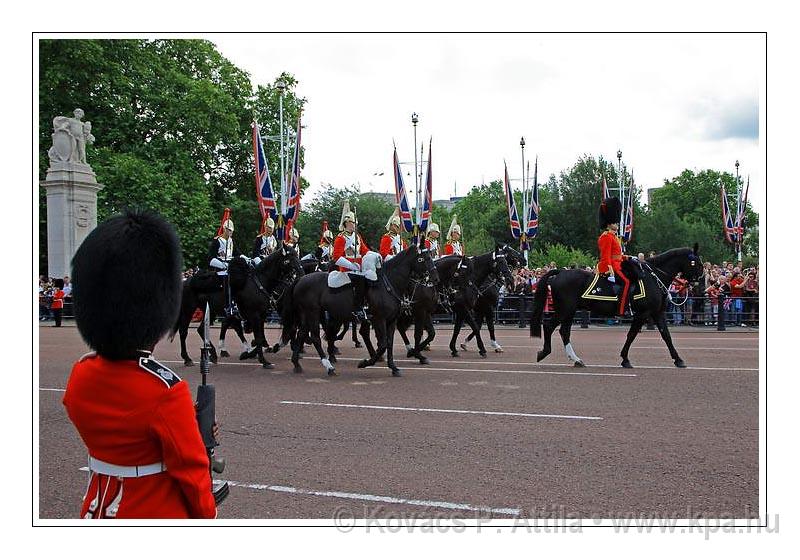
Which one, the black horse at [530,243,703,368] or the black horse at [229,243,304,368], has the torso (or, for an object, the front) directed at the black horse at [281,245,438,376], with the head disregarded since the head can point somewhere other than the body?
the black horse at [229,243,304,368]

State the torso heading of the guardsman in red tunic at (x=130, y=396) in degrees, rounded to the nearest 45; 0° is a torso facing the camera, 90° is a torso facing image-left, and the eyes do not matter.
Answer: approximately 225°

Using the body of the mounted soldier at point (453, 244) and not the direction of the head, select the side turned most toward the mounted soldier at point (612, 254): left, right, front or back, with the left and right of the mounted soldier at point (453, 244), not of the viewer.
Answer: front

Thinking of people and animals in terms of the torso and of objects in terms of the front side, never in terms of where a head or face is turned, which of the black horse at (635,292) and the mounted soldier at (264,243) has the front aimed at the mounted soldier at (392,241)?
the mounted soldier at (264,243)

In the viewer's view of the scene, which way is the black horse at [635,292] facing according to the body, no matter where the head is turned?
to the viewer's right

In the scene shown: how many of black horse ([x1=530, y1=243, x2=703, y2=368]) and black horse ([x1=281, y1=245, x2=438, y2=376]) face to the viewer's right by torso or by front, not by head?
2

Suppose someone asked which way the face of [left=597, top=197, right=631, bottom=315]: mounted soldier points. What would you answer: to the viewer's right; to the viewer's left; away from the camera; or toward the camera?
to the viewer's right

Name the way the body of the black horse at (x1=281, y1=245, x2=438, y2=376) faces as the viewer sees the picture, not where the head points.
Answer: to the viewer's right

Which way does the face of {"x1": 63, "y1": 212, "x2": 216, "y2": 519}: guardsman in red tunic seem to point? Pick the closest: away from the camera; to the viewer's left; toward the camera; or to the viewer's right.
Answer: away from the camera

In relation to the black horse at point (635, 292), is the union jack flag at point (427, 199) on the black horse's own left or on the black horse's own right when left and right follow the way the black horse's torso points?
on the black horse's own left

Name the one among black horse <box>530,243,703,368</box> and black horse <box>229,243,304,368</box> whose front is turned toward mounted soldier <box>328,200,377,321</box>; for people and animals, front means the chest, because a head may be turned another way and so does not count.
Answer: black horse <box>229,243,304,368</box>

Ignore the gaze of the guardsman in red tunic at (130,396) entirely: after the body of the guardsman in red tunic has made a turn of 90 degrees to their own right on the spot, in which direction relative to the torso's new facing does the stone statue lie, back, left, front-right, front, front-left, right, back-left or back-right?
back-left

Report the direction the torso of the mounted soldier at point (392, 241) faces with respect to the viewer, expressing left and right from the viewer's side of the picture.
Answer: facing the viewer and to the right of the viewer

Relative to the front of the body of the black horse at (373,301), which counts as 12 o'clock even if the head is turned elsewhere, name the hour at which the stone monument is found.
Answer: The stone monument is roughly at 8 o'clock from the black horse.
